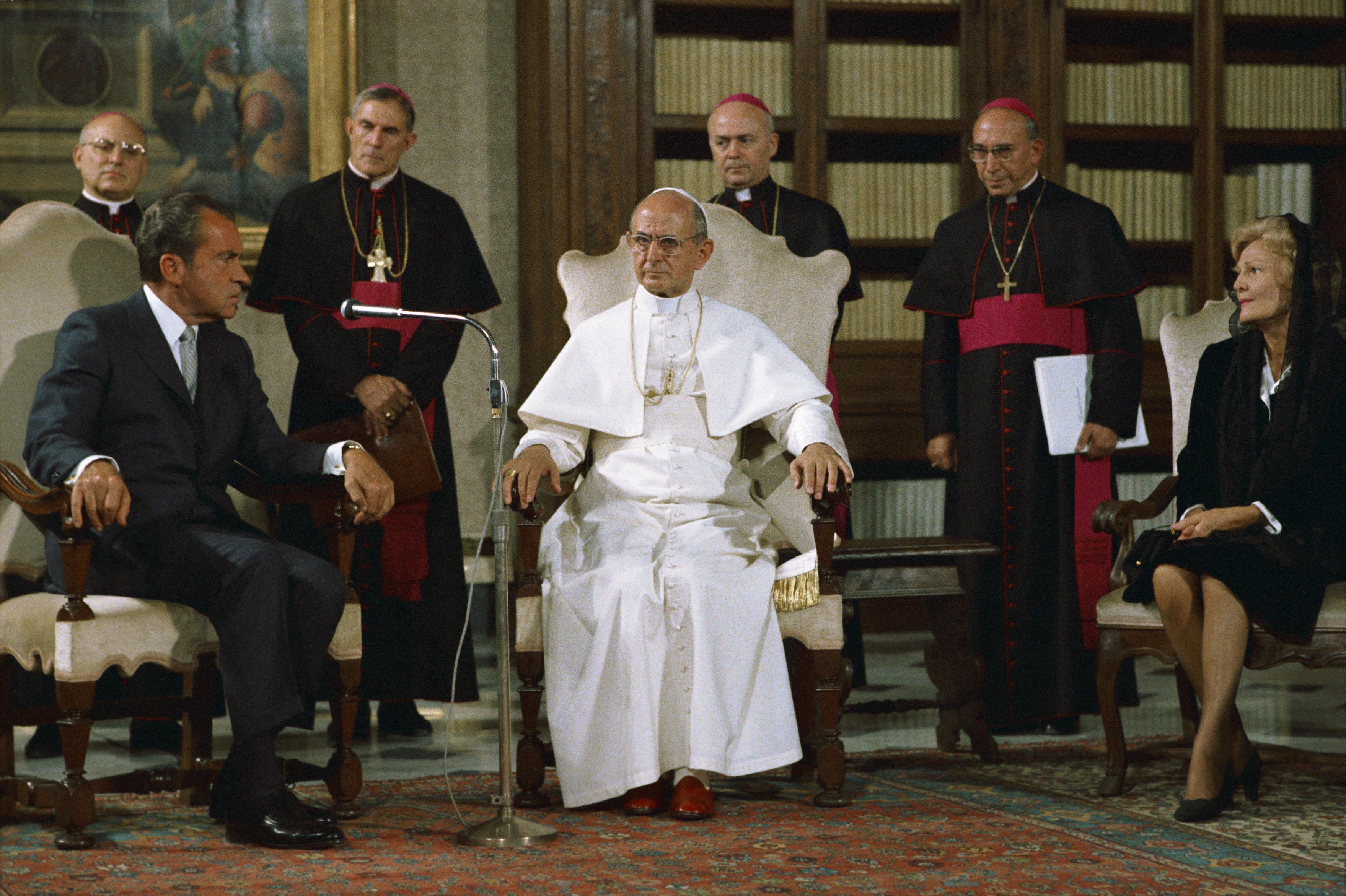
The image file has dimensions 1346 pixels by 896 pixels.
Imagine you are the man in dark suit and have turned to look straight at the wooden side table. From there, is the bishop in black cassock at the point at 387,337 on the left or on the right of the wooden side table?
left

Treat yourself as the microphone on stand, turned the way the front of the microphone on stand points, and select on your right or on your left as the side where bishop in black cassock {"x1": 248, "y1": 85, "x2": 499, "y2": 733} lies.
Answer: on your right

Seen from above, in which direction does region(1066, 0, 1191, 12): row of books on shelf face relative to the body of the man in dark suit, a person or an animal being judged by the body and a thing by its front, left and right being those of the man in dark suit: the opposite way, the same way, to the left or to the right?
to the right

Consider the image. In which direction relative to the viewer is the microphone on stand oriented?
to the viewer's left

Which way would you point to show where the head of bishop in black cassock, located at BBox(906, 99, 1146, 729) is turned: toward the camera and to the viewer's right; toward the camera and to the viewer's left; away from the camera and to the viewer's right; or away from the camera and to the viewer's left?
toward the camera and to the viewer's left

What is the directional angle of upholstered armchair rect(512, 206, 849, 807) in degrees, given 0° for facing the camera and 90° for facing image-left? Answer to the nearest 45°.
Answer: approximately 0°

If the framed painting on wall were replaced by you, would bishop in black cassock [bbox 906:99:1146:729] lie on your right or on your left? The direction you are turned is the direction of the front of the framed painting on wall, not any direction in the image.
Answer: on your left
